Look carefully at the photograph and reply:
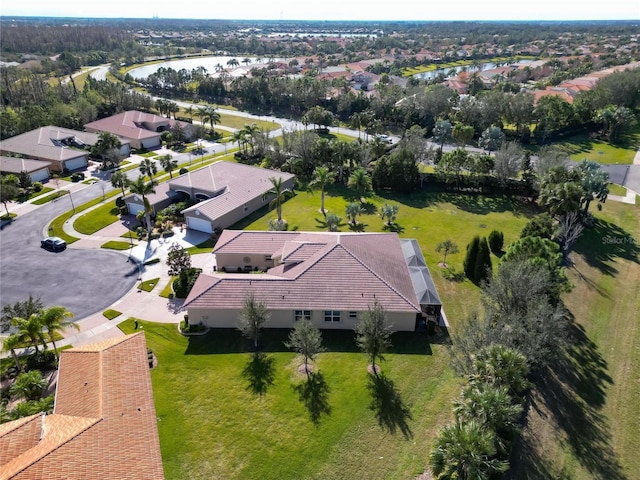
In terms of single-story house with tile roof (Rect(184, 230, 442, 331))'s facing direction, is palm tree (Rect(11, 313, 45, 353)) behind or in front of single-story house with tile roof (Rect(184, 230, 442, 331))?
in front

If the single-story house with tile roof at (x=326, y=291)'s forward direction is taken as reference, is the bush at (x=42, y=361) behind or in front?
in front

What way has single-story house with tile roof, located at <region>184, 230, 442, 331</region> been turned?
to the viewer's left

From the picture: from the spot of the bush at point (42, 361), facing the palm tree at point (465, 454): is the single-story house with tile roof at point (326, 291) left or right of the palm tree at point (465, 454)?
left

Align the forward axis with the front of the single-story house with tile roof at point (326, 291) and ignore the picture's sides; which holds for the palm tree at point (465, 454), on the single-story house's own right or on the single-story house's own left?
on the single-story house's own left

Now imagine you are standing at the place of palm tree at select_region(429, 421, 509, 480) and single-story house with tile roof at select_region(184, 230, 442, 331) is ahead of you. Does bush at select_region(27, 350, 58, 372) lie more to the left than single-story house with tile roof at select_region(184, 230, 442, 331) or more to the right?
left
